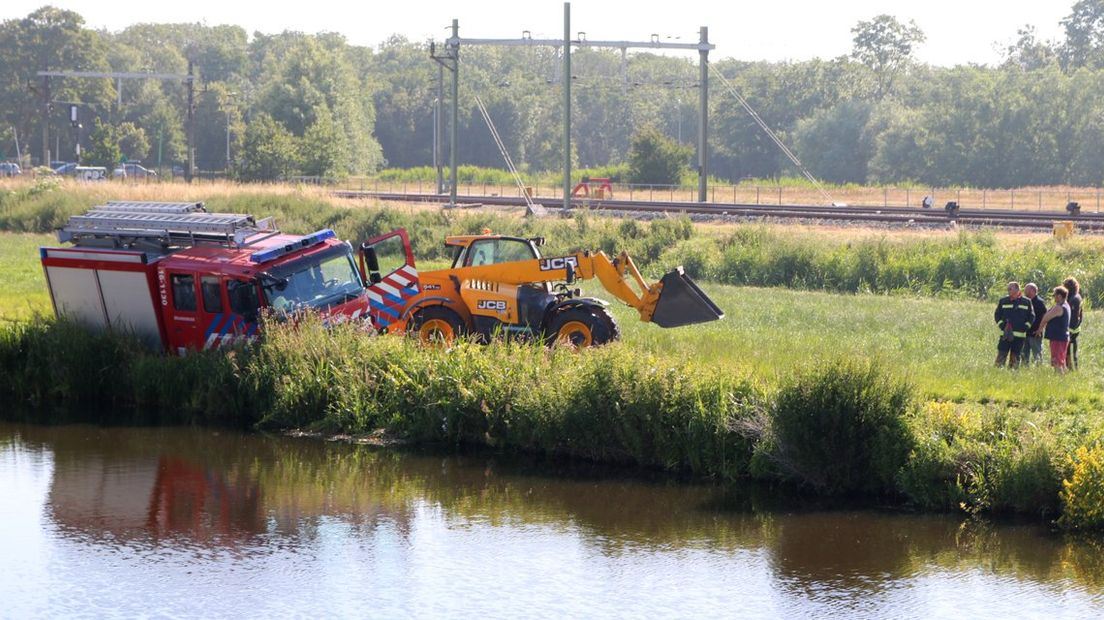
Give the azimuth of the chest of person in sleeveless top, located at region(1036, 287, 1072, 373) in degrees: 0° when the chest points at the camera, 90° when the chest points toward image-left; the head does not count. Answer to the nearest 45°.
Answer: approximately 90°

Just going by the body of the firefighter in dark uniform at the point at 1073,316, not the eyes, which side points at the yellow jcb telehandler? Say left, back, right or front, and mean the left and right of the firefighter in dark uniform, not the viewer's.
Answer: front

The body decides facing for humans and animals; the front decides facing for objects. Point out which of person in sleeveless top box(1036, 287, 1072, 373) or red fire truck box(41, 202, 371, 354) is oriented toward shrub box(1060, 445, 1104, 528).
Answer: the red fire truck

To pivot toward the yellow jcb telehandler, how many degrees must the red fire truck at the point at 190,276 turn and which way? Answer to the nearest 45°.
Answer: approximately 45° to its left

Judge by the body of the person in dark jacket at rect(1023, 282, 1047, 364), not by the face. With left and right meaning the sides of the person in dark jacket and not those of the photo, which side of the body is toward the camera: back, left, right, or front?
left

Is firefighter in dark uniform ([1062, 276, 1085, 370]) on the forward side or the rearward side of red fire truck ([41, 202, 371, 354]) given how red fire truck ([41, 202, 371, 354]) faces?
on the forward side

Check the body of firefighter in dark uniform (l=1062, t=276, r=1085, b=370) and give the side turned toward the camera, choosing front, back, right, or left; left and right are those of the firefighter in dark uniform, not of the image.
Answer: left

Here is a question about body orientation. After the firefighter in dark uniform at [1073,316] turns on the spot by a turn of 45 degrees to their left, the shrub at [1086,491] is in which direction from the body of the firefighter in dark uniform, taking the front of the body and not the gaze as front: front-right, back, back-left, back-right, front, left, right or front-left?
front-left

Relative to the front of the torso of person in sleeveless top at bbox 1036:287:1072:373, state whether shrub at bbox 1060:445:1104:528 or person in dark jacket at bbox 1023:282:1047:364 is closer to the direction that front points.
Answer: the person in dark jacket

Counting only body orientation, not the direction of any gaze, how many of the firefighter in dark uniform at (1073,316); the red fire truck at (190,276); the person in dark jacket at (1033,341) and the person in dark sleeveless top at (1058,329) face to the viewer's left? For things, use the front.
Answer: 3

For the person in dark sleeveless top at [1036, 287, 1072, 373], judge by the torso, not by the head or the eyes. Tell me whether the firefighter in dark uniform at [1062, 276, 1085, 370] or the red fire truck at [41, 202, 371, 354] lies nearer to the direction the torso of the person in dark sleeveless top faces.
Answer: the red fire truck

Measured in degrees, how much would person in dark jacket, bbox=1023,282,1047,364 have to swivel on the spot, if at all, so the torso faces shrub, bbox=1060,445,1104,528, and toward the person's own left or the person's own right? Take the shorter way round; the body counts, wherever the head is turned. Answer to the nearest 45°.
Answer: approximately 90° to the person's own left

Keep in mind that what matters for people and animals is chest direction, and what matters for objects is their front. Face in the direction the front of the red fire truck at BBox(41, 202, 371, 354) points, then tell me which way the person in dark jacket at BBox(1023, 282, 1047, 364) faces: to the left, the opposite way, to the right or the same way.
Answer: the opposite way
